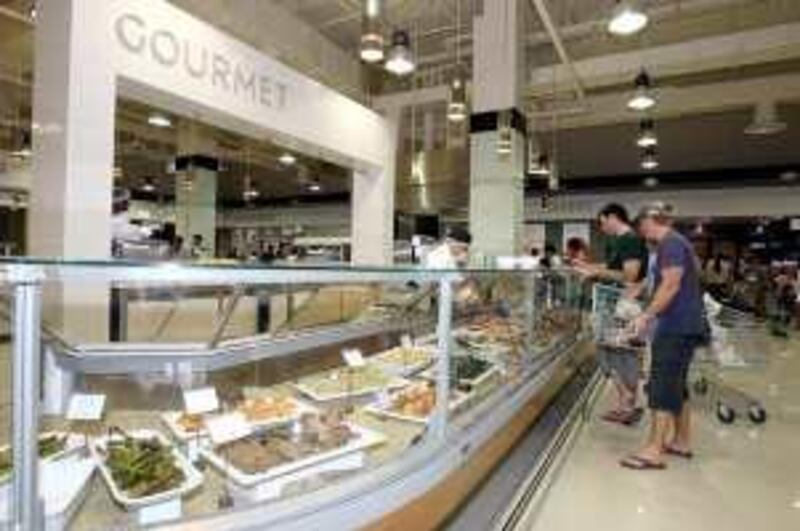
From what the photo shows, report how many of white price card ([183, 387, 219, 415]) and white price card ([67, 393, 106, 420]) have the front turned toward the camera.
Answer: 2

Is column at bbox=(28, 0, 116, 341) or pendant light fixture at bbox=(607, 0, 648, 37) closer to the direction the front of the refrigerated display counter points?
the pendant light fixture

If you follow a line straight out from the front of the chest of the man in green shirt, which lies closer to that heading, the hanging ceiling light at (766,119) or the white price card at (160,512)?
the white price card

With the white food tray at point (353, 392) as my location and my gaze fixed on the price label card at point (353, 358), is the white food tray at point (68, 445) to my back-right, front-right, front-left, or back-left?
back-left

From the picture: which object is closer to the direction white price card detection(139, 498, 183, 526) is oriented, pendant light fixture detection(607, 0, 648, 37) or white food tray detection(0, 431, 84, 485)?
the pendant light fixture

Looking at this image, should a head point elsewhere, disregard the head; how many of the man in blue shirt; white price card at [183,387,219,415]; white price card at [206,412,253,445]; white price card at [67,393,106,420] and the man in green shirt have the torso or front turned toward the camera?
3

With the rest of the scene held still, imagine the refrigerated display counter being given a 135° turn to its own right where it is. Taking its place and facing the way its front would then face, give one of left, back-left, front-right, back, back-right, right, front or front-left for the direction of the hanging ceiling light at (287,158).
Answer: right

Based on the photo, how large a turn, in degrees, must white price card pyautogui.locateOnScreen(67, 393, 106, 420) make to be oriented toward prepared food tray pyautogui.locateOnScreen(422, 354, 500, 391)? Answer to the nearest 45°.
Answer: approximately 90° to its left

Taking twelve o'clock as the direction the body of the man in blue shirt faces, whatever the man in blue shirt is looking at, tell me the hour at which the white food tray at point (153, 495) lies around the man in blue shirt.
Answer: The white food tray is roughly at 10 o'clock from the man in blue shirt.
